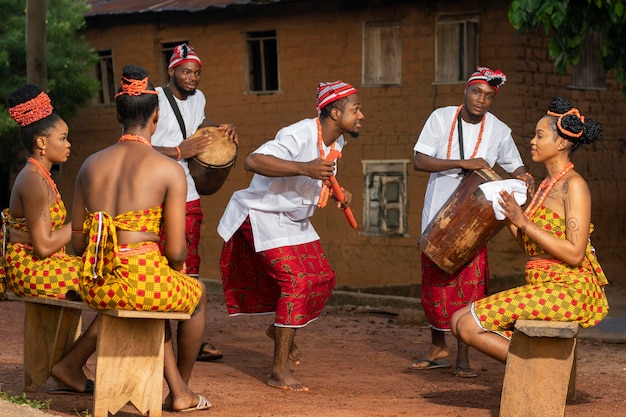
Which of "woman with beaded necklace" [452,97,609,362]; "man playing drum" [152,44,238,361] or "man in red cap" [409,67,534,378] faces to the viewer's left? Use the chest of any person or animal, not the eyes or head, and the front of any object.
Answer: the woman with beaded necklace

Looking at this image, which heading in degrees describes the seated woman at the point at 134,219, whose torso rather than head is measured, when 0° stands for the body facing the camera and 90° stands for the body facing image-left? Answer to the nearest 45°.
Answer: approximately 225°

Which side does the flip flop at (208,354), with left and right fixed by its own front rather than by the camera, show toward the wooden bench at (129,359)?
right

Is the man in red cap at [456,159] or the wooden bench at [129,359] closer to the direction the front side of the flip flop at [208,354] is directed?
the man in red cap

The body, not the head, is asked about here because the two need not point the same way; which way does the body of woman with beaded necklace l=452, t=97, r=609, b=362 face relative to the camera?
to the viewer's left

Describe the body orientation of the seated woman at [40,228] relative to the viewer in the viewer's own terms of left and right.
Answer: facing to the right of the viewer
